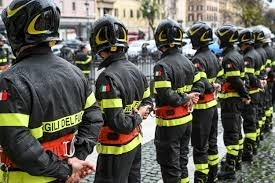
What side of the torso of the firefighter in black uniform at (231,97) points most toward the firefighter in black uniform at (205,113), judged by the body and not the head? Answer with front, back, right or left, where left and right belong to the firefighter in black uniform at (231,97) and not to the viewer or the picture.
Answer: left

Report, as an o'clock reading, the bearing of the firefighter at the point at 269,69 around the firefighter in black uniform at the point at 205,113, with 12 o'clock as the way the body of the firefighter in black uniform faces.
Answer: The firefighter is roughly at 2 o'clock from the firefighter in black uniform.

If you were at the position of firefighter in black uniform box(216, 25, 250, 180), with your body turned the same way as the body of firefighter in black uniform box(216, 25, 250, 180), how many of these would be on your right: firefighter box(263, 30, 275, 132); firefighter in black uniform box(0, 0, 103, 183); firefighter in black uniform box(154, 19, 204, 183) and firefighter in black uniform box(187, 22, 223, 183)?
1

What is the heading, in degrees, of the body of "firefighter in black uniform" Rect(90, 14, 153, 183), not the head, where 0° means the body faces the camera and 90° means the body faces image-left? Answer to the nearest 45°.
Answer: approximately 135°

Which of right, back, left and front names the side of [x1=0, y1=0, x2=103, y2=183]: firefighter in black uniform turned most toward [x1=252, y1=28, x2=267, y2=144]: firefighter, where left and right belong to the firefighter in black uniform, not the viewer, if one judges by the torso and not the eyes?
right

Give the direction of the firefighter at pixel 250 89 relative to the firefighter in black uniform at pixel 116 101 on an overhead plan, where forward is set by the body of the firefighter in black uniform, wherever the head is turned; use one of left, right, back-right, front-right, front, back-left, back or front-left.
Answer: right

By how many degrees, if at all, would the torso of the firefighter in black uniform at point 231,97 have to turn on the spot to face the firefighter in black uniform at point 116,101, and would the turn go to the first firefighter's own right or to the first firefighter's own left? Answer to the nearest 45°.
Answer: approximately 90° to the first firefighter's own left

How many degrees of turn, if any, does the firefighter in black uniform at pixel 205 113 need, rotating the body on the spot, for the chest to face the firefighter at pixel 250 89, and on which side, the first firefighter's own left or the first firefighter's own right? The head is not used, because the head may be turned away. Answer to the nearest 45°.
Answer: approximately 90° to the first firefighter's own right

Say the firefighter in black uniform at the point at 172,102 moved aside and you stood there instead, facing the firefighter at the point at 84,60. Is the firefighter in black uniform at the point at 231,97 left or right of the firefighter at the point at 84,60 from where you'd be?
right

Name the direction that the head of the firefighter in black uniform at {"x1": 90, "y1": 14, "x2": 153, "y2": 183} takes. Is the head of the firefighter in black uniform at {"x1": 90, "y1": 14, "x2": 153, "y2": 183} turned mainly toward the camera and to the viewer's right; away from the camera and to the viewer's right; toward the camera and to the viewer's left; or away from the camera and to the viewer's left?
away from the camera and to the viewer's left
